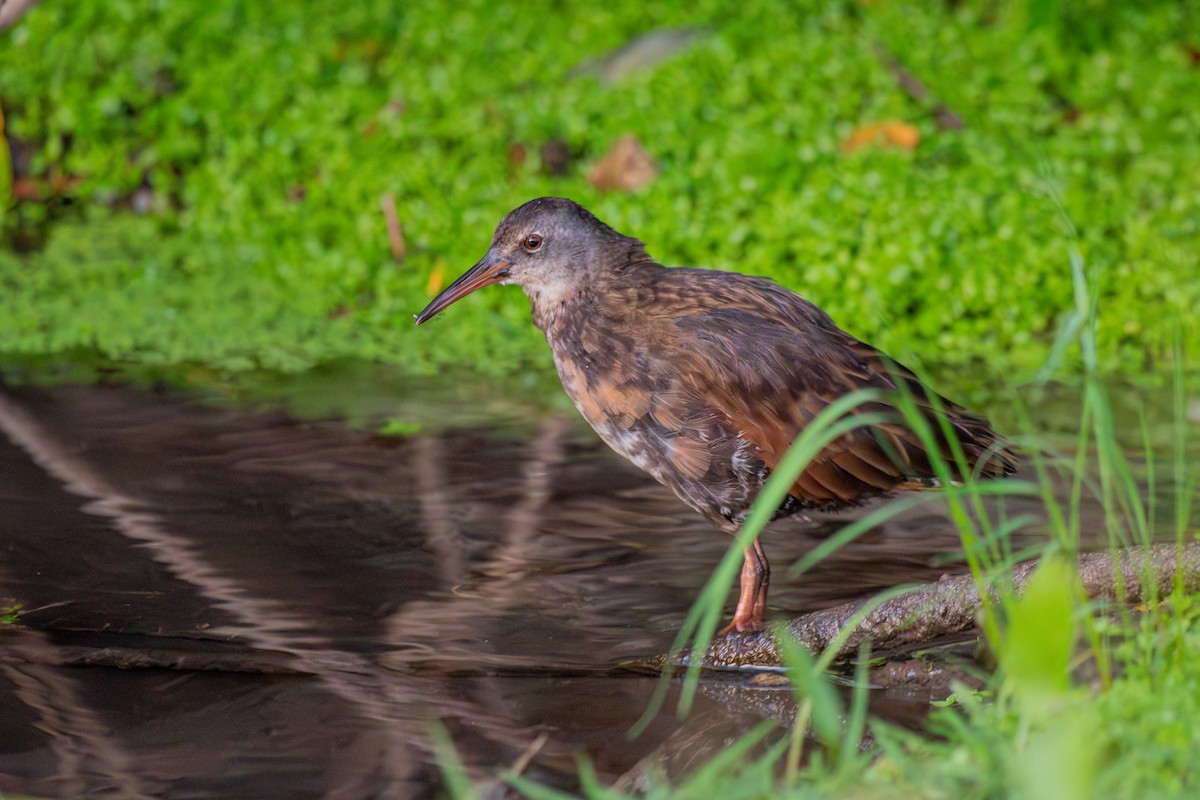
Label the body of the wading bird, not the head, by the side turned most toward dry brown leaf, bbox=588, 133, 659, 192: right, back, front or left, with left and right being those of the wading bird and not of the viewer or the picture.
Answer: right

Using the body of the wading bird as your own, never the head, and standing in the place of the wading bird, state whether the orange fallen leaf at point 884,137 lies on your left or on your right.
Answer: on your right

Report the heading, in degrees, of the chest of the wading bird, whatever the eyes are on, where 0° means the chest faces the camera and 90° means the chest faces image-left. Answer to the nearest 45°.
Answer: approximately 90°

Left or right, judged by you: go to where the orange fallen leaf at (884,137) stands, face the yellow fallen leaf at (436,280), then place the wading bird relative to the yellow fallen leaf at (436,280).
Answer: left

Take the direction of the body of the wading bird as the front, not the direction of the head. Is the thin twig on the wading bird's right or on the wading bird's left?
on the wading bird's right

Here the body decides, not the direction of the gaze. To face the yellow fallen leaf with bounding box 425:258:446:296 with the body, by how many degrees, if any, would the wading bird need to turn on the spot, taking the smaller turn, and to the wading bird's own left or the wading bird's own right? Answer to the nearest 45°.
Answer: approximately 90° to the wading bird's own right

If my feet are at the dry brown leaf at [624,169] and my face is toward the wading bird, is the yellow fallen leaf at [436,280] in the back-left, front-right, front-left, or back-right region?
front-right

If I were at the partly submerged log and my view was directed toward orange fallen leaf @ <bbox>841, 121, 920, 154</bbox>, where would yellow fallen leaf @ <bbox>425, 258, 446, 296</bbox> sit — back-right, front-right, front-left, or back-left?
front-left
